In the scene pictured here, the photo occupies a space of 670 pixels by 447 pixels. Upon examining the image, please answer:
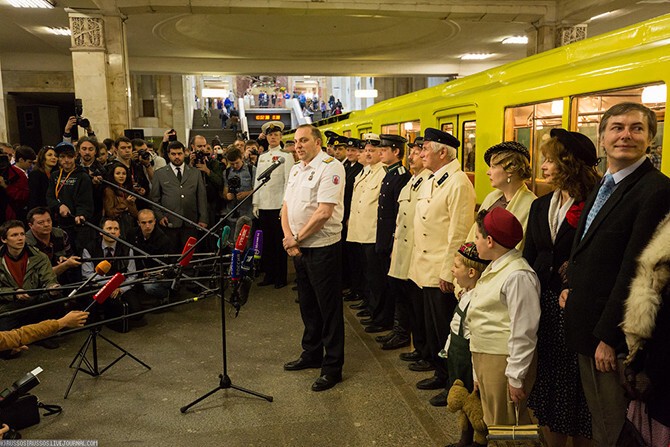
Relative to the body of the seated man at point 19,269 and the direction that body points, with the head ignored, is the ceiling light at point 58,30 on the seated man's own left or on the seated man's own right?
on the seated man's own left

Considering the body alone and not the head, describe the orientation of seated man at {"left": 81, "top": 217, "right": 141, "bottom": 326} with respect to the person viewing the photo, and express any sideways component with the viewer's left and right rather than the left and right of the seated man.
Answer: facing the viewer

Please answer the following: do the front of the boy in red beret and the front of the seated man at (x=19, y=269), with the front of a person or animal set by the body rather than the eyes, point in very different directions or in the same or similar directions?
very different directions

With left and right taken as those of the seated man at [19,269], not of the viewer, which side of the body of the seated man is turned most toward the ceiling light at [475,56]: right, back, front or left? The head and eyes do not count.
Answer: left

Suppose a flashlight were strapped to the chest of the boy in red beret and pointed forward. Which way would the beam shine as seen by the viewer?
to the viewer's left

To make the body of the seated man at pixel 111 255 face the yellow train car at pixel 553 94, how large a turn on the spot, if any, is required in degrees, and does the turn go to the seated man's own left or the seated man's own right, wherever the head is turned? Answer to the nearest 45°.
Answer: approximately 45° to the seated man's own left

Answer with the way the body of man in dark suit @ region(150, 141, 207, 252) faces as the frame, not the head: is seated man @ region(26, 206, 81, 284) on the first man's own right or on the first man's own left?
on the first man's own right

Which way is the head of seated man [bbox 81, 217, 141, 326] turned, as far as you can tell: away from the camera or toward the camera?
toward the camera

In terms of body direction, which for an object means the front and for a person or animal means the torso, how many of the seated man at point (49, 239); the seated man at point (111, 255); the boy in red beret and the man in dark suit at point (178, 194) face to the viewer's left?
1

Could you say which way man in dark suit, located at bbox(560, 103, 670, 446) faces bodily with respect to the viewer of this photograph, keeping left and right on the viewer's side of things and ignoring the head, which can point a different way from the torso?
facing the viewer and to the left of the viewer

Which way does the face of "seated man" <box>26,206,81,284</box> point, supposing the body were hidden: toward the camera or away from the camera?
toward the camera

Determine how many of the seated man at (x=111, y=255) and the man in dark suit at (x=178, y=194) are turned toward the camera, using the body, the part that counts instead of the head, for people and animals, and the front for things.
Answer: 2

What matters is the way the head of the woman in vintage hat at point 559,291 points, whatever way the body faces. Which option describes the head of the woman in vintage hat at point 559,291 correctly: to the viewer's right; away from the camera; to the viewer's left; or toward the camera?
to the viewer's left

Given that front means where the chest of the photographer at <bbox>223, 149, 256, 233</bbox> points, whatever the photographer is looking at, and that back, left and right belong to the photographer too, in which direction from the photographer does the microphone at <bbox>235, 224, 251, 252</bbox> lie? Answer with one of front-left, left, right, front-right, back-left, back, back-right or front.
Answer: front

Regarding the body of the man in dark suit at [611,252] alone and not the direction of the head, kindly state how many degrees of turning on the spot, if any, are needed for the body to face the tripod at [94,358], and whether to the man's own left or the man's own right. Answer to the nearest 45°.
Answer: approximately 45° to the man's own right

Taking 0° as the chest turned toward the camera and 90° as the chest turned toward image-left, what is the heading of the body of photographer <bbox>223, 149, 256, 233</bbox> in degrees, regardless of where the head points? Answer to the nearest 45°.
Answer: approximately 0°

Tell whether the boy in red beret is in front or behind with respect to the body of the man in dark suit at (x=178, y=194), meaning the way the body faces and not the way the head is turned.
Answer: in front
